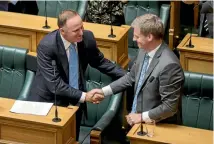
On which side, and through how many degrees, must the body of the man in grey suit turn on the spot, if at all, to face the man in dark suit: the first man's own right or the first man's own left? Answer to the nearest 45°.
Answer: approximately 90° to the first man's own right

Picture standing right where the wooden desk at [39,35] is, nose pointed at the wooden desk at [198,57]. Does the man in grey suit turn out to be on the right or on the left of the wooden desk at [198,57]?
right

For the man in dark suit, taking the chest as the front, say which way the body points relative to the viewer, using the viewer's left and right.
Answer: facing the viewer and to the right of the viewer

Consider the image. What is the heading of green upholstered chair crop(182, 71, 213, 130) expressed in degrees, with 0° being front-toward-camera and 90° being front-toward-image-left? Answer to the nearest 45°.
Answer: approximately 45°

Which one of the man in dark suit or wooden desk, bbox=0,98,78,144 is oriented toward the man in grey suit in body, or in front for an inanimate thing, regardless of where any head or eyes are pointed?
the man in dark suit

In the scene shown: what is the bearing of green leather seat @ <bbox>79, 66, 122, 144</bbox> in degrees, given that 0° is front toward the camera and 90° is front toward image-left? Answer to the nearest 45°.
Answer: approximately 45°

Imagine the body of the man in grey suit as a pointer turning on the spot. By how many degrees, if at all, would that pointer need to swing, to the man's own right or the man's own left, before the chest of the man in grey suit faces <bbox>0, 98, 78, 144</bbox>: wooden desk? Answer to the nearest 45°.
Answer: approximately 45° to the man's own right
